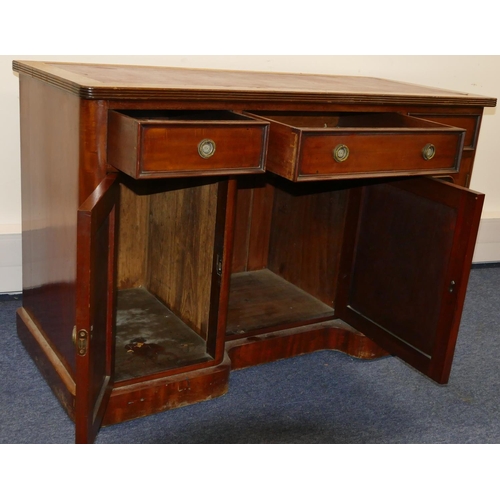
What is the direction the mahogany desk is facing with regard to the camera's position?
facing the viewer and to the right of the viewer
